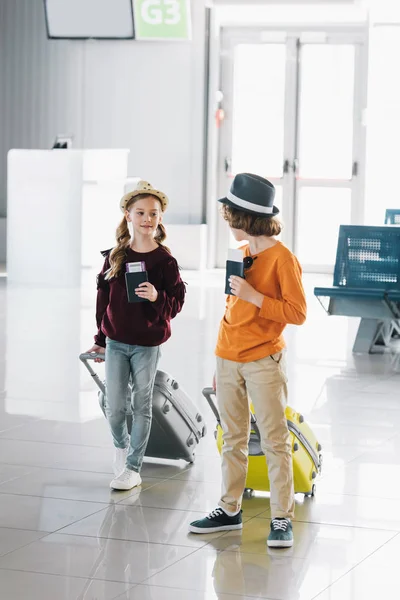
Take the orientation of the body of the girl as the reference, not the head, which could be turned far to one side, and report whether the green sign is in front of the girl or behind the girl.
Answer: behind

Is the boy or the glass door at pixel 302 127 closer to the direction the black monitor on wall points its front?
the boy

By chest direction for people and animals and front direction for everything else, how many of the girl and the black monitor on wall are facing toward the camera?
2

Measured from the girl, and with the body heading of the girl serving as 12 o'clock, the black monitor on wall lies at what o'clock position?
The black monitor on wall is roughly at 6 o'clock from the girl.

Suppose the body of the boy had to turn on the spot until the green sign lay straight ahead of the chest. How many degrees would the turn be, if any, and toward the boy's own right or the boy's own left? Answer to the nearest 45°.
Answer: approximately 135° to the boy's own right

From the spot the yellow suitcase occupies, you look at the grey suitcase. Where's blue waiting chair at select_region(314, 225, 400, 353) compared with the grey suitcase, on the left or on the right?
right

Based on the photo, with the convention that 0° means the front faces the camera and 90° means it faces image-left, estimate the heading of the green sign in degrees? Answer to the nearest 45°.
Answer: approximately 0°

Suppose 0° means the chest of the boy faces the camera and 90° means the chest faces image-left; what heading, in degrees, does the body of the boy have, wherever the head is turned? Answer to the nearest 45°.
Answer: approximately 45°

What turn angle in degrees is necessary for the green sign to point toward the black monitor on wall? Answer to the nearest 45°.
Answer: approximately 90° to its right

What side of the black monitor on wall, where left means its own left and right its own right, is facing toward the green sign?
left

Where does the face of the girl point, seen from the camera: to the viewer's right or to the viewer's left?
to the viewer's right

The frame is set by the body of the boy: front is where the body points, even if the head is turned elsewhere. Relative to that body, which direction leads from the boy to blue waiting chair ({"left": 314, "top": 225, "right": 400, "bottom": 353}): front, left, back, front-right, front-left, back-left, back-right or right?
back-right

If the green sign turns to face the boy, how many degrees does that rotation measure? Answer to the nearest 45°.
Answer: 0° — it already faces them

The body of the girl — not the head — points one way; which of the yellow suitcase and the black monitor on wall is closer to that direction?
the yellow suitcase
